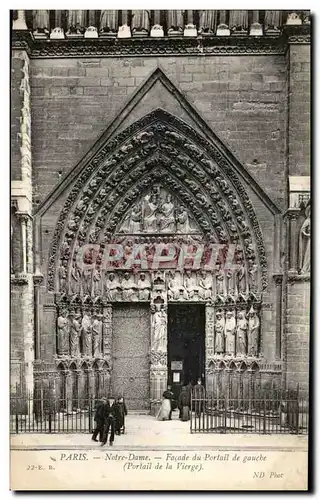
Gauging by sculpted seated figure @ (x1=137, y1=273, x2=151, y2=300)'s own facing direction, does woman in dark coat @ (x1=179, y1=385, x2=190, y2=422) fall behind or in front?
in front

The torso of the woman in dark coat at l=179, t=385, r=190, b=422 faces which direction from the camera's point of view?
away from the camera

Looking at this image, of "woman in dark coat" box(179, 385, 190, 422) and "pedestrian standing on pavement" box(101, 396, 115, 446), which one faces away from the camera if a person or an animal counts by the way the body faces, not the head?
the woman in dark coat

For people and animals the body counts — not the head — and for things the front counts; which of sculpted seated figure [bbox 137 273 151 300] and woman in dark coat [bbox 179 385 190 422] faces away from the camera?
the woman in dark coat

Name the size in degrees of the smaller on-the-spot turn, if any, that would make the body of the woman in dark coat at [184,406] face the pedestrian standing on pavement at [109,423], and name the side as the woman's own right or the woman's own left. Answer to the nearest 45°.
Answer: approximately 135° to the woman's own left

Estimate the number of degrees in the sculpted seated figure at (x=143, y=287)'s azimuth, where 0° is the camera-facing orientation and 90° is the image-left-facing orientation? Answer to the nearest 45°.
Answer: approximately 0°

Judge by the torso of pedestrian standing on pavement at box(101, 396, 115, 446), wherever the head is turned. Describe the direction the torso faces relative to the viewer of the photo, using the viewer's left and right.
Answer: facing the viewer

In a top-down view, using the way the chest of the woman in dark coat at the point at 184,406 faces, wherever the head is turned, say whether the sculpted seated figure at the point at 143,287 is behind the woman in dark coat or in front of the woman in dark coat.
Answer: in front
